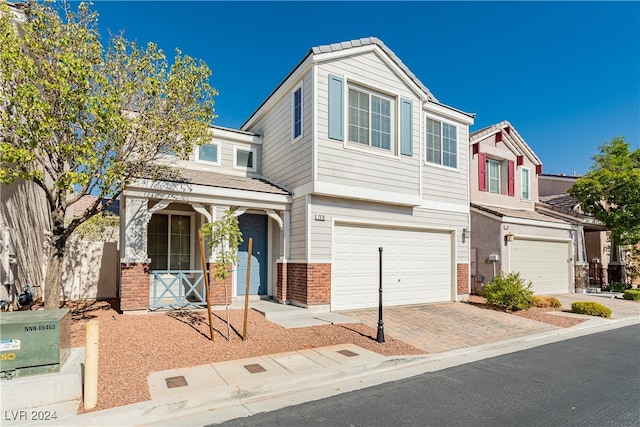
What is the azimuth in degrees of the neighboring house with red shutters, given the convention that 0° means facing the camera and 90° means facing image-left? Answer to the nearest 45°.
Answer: approximately 315°

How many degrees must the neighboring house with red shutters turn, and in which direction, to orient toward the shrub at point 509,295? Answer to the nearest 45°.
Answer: approximately 45° to its right

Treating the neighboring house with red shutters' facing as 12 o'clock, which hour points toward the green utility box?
The green utility box is roughly at 2 o'clock from the neighboring house with red shutters.

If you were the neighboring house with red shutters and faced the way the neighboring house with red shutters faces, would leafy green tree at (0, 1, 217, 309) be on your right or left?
on your right

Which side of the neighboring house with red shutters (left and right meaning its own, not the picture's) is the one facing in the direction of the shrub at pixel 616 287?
left

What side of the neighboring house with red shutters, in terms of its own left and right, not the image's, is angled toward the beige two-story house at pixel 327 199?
right

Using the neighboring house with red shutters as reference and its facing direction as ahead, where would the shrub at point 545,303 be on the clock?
The shrub is roughly at 1 o'clock from the neighboring house with red shutters.
